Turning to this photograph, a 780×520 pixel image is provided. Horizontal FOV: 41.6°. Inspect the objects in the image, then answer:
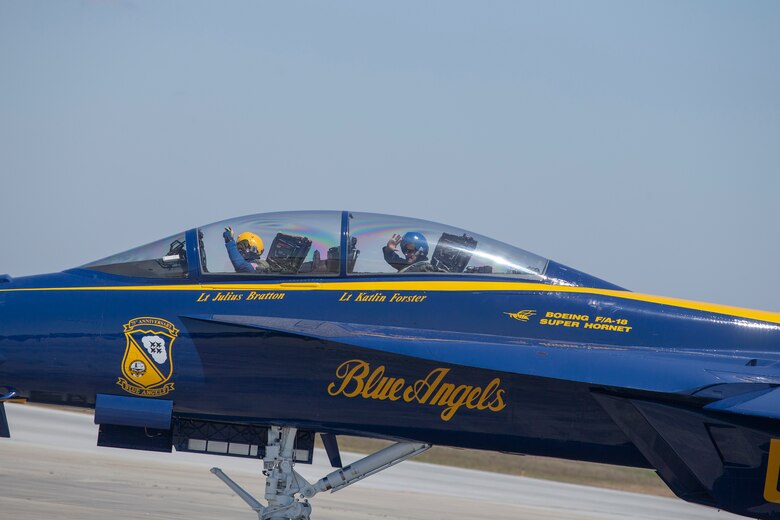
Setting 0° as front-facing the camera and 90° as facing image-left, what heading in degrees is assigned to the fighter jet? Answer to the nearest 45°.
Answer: approximately 90°
